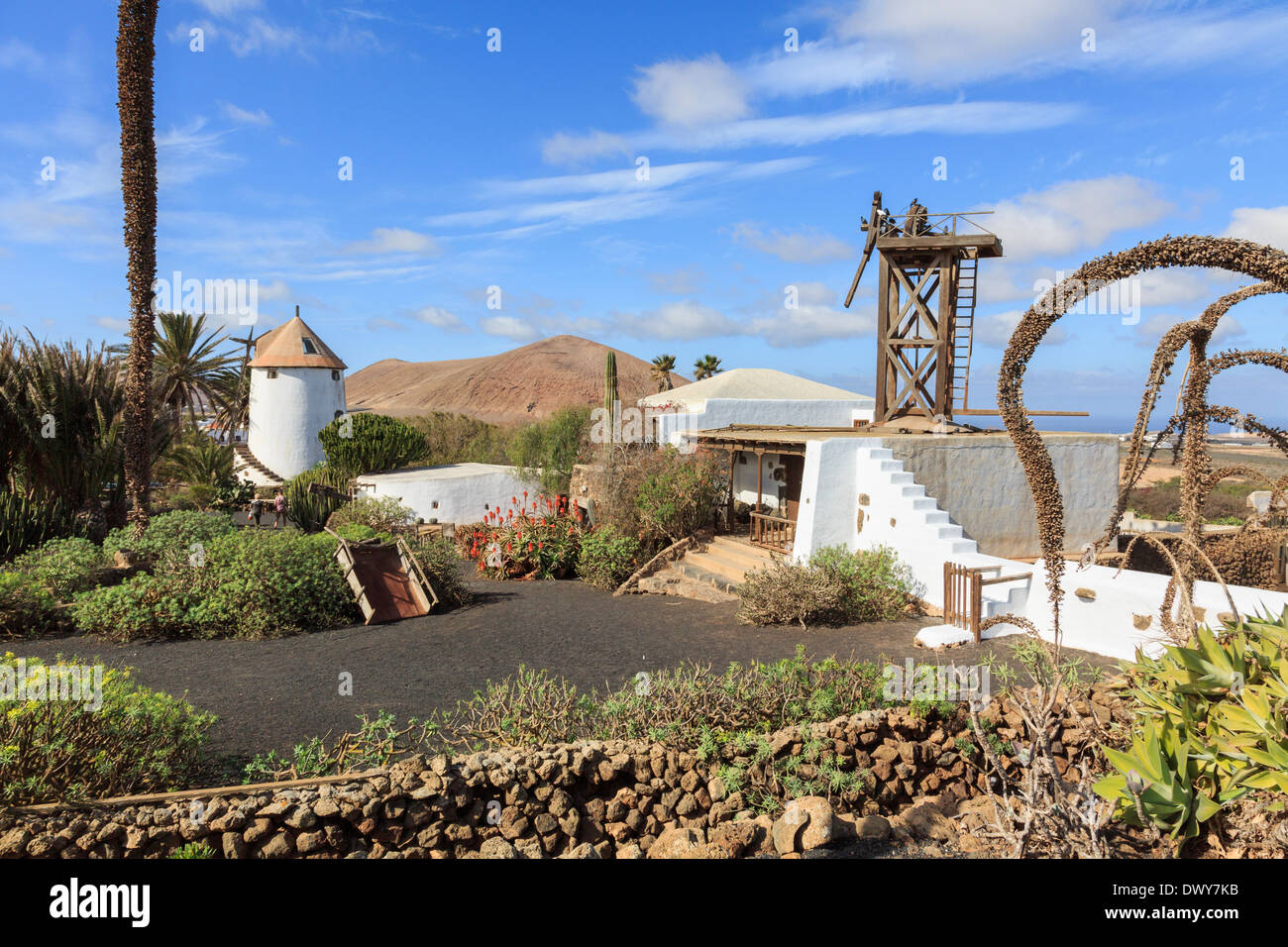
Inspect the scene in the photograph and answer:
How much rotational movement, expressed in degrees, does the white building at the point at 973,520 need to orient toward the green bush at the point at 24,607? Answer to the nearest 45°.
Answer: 0° — it already faces it

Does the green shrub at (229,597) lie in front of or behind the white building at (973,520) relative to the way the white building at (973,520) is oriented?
in front

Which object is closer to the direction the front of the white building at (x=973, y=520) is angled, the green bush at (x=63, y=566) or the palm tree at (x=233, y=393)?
the green bush

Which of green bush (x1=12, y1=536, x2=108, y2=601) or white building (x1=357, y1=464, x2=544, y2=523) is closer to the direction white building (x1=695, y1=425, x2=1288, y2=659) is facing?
the green bush

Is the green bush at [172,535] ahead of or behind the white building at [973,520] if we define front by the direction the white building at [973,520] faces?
ahead

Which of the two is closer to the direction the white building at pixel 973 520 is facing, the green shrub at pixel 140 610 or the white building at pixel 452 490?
the green shrub

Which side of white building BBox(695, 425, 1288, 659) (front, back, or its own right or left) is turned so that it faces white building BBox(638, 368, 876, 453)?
right

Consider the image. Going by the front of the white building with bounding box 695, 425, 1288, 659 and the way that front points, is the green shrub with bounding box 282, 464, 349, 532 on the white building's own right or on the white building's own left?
on the white building's own right

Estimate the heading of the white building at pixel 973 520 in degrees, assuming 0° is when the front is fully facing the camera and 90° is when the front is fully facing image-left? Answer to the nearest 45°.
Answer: approximately 45°

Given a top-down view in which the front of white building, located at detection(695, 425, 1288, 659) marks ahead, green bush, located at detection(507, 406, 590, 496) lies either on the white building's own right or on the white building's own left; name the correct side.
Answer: on the white building's own right

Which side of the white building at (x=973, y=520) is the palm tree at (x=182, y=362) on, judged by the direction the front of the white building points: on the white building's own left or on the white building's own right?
on the white building's own right
